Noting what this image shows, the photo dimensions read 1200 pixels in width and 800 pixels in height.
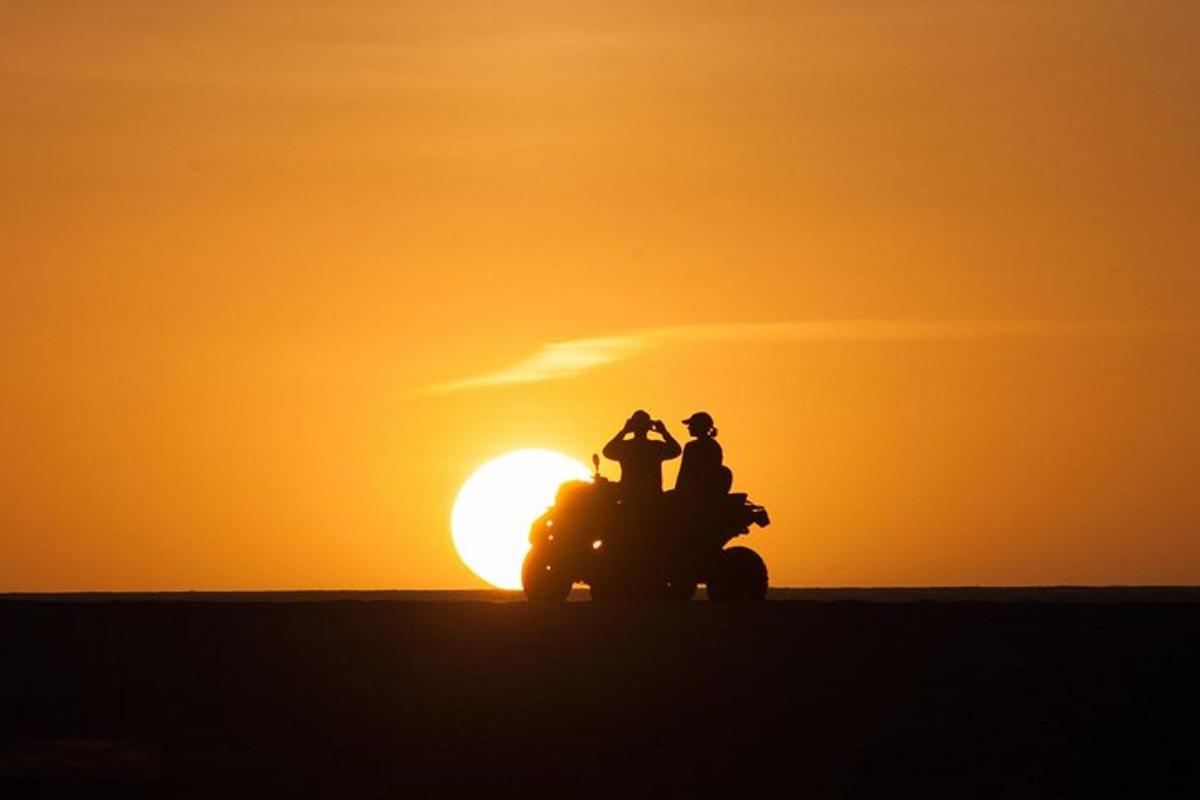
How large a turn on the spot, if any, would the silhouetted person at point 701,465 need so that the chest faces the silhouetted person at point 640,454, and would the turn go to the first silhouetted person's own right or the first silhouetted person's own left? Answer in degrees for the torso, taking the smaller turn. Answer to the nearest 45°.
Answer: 0° — they already face them

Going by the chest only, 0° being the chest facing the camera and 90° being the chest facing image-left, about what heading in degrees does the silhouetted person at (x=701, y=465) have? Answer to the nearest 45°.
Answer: approximately 90°
